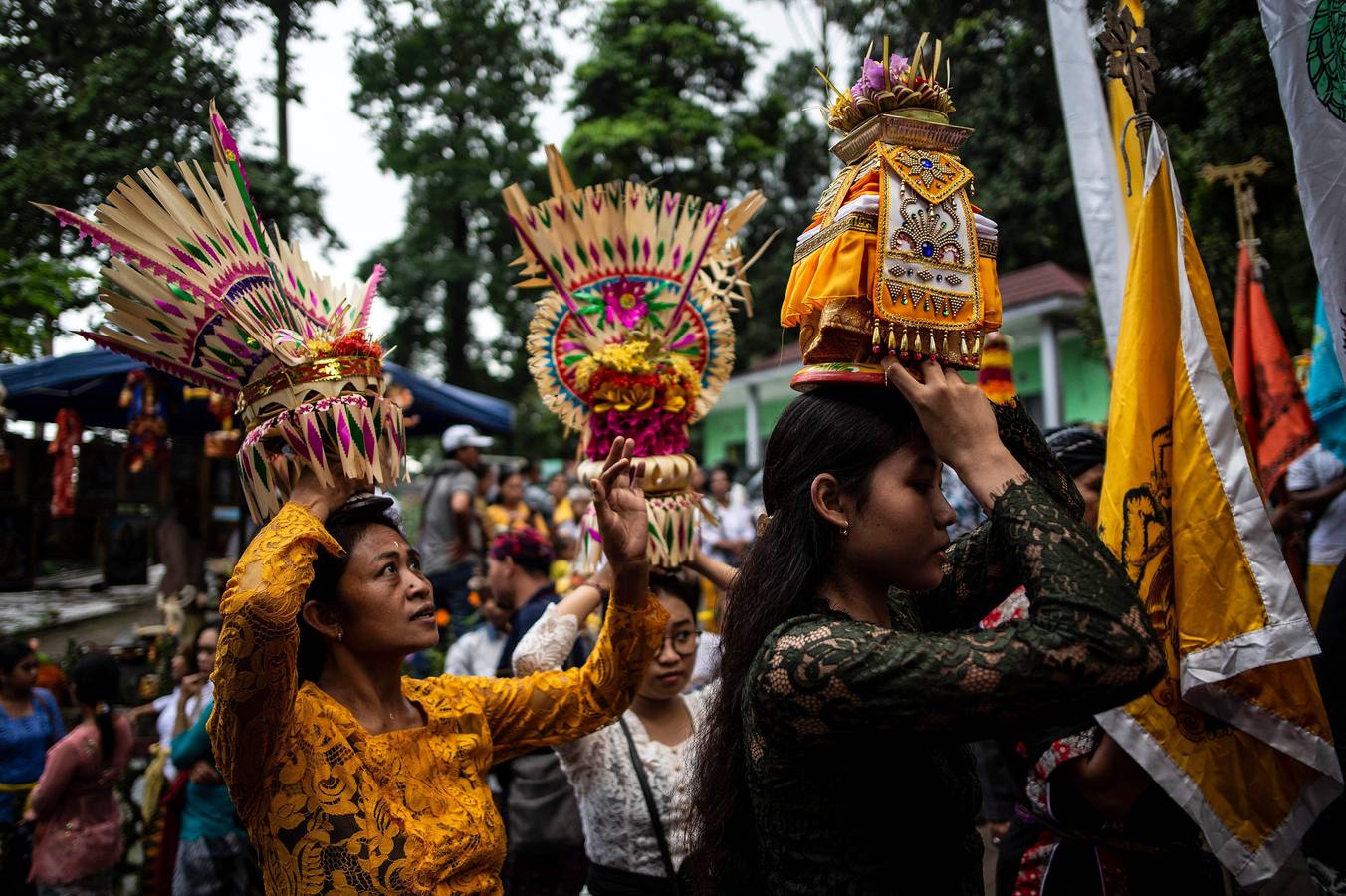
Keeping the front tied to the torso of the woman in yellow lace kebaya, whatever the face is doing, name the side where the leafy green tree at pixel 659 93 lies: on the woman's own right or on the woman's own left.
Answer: on the woman's own left

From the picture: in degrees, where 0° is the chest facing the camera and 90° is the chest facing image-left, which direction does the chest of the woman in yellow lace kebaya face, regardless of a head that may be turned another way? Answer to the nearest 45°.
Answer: approximately 315°

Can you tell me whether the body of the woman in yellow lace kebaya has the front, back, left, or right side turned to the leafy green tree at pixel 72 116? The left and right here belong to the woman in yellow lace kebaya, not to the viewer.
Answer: back

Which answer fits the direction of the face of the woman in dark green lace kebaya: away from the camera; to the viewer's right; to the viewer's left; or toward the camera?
to the viewer's right

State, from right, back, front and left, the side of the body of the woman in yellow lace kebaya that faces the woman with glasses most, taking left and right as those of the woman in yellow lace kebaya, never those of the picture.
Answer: left

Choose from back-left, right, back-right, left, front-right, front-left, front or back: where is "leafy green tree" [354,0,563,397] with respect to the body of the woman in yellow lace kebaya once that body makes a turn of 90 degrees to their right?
back-right

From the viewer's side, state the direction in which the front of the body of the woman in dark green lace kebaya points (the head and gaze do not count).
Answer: to the viewer's right

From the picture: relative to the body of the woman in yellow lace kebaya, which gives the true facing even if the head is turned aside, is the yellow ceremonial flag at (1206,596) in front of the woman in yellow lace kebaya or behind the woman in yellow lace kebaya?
in front
